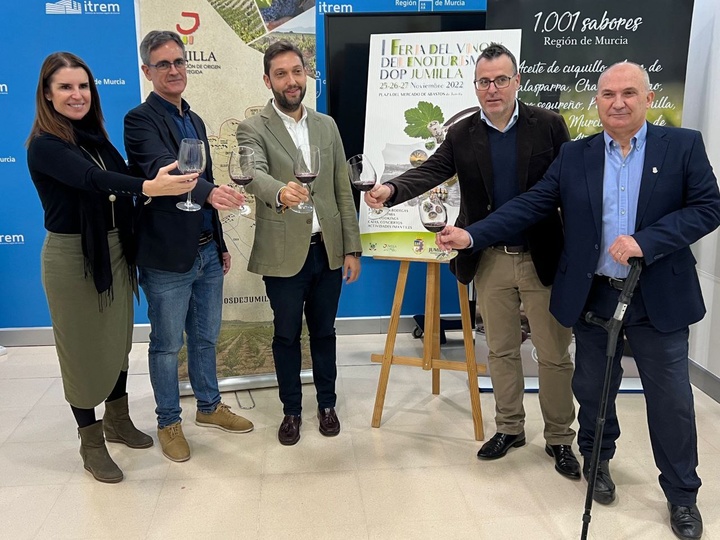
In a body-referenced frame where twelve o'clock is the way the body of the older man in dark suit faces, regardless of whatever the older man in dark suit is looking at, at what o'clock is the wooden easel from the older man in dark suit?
The wooden easel is roughly at 4 o'clock from the older man in dark suit.

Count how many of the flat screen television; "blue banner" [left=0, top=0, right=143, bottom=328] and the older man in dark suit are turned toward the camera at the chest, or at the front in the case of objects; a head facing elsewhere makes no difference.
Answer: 3

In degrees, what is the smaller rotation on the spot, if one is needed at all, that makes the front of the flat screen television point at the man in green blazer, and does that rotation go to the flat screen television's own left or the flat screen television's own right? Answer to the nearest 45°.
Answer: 0° — it already faces them

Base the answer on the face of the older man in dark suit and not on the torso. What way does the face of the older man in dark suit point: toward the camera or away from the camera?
toward the camera

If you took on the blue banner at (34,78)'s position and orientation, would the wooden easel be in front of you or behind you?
in front

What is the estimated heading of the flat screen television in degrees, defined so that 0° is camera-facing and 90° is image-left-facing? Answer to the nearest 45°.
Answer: approximately 0°

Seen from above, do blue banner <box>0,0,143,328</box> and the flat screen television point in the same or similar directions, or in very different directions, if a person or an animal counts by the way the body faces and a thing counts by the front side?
same or similar directions

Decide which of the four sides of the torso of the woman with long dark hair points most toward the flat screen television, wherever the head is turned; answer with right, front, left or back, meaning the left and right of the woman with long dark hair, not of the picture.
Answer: left

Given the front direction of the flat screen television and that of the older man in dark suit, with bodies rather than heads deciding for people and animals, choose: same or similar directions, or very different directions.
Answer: same or similar directions

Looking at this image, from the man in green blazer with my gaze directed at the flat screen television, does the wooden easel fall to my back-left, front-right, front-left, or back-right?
front-right

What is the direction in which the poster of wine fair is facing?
toward the camera

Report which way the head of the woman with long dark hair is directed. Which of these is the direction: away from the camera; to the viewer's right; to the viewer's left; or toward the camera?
toward the camera

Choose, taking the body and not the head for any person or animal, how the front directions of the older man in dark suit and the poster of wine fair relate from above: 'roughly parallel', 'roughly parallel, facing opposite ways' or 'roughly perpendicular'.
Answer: roughly parallel
